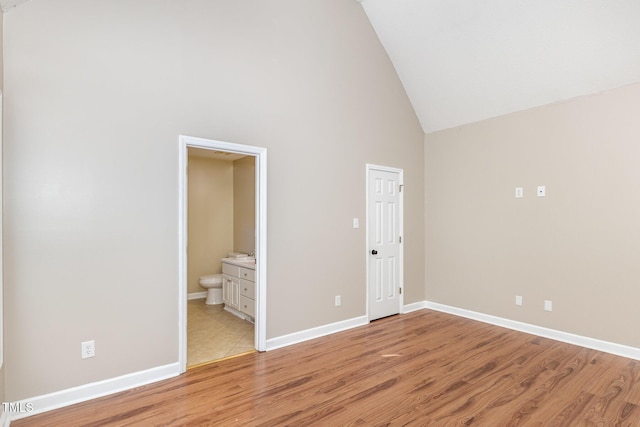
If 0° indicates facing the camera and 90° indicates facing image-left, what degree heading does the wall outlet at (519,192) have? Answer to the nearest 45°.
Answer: approximately 0°

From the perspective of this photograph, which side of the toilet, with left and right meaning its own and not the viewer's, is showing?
left

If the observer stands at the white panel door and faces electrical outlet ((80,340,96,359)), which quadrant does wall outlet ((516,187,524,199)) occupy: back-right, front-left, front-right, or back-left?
back-left

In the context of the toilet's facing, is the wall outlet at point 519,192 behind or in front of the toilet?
behind

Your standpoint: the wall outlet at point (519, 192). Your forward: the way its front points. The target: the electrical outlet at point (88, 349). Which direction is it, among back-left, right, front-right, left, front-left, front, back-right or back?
front-right

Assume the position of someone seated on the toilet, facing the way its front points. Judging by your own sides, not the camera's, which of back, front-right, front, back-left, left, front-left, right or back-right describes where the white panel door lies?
back-left

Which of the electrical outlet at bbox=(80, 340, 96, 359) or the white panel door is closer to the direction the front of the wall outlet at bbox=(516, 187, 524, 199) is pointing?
the electrical outlet

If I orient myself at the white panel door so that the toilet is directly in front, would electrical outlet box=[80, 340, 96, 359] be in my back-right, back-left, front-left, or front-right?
front-left

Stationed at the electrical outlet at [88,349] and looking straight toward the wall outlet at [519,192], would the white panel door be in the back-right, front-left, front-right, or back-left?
front-left

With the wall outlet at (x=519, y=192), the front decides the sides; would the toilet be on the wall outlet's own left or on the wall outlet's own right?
on the wall outlet's own right

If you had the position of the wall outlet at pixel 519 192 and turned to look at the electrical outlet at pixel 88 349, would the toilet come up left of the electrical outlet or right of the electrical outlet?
right

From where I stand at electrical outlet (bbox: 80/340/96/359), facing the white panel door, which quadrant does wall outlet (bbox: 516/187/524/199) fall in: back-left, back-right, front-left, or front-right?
front-right

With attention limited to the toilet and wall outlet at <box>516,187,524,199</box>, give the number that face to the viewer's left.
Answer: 1
